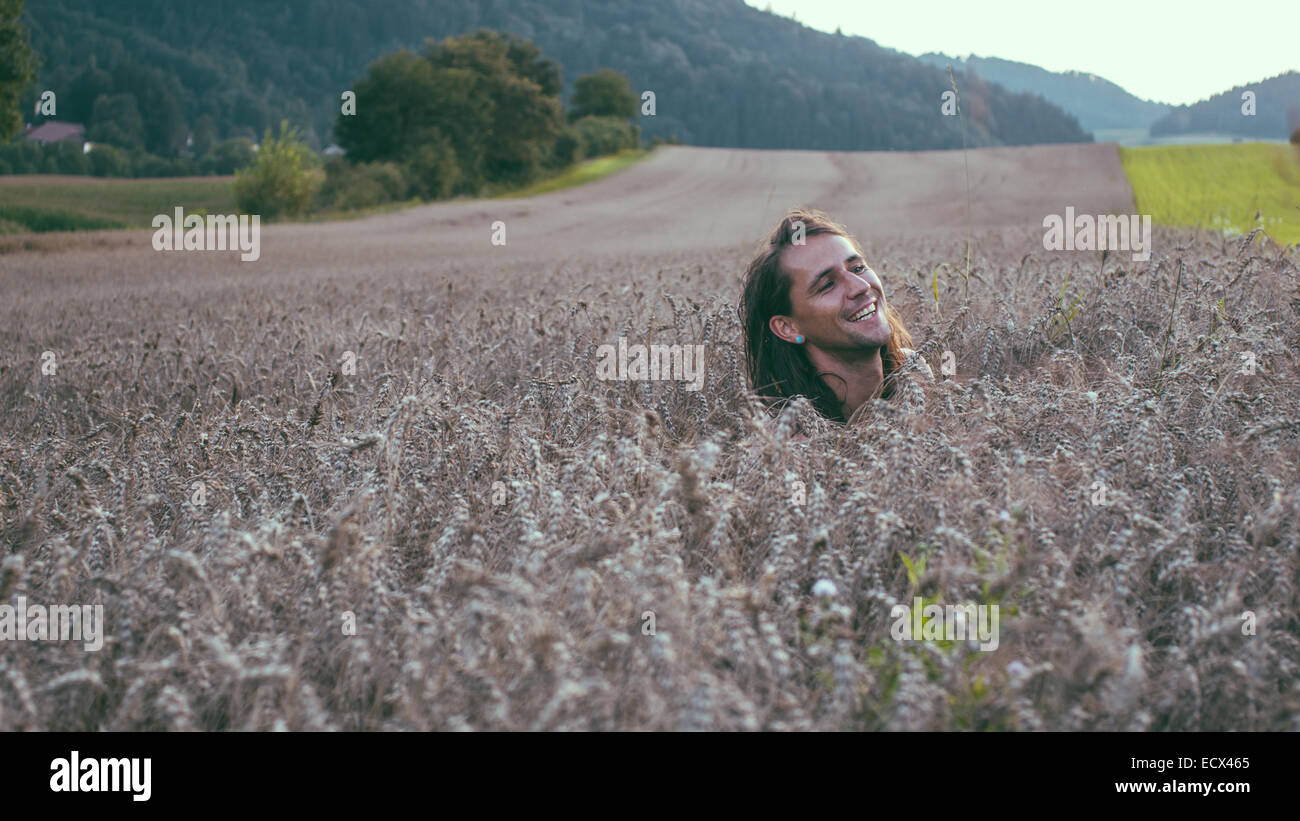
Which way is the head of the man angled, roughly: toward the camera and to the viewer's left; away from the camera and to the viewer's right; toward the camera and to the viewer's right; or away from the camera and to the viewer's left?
toward the camera and to the viewer's right

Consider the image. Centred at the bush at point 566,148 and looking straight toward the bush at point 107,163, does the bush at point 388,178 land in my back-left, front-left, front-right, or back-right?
front-left

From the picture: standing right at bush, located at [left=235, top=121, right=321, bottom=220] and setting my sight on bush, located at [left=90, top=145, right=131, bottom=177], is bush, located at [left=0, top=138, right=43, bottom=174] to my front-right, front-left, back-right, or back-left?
front-left

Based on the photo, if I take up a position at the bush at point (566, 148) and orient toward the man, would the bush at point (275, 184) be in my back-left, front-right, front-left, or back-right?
front-right
